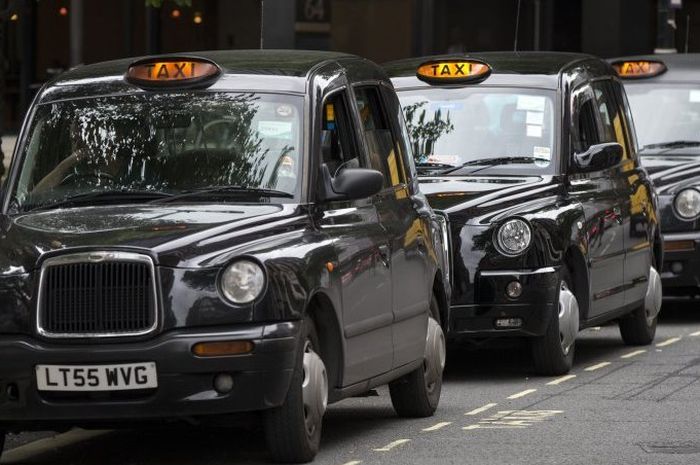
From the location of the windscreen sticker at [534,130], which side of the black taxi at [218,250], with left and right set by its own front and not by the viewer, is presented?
back

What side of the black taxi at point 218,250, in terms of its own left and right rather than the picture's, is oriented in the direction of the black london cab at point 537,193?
back

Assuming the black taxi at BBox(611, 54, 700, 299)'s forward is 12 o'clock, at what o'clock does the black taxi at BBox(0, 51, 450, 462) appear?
the black taxi at BBox(0, 51, 450, 462) is roughly at 11 o'clock from the black taxi at BBox(611, 54, 700, 299).

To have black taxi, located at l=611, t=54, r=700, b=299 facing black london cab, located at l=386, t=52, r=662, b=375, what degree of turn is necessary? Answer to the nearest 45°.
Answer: approximately 45° to its left

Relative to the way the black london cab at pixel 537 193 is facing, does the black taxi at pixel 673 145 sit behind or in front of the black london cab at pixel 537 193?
behind

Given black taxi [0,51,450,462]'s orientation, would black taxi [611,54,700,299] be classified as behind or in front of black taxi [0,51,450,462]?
behind

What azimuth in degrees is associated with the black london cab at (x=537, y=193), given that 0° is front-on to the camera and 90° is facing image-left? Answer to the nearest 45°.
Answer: approximately 45°
